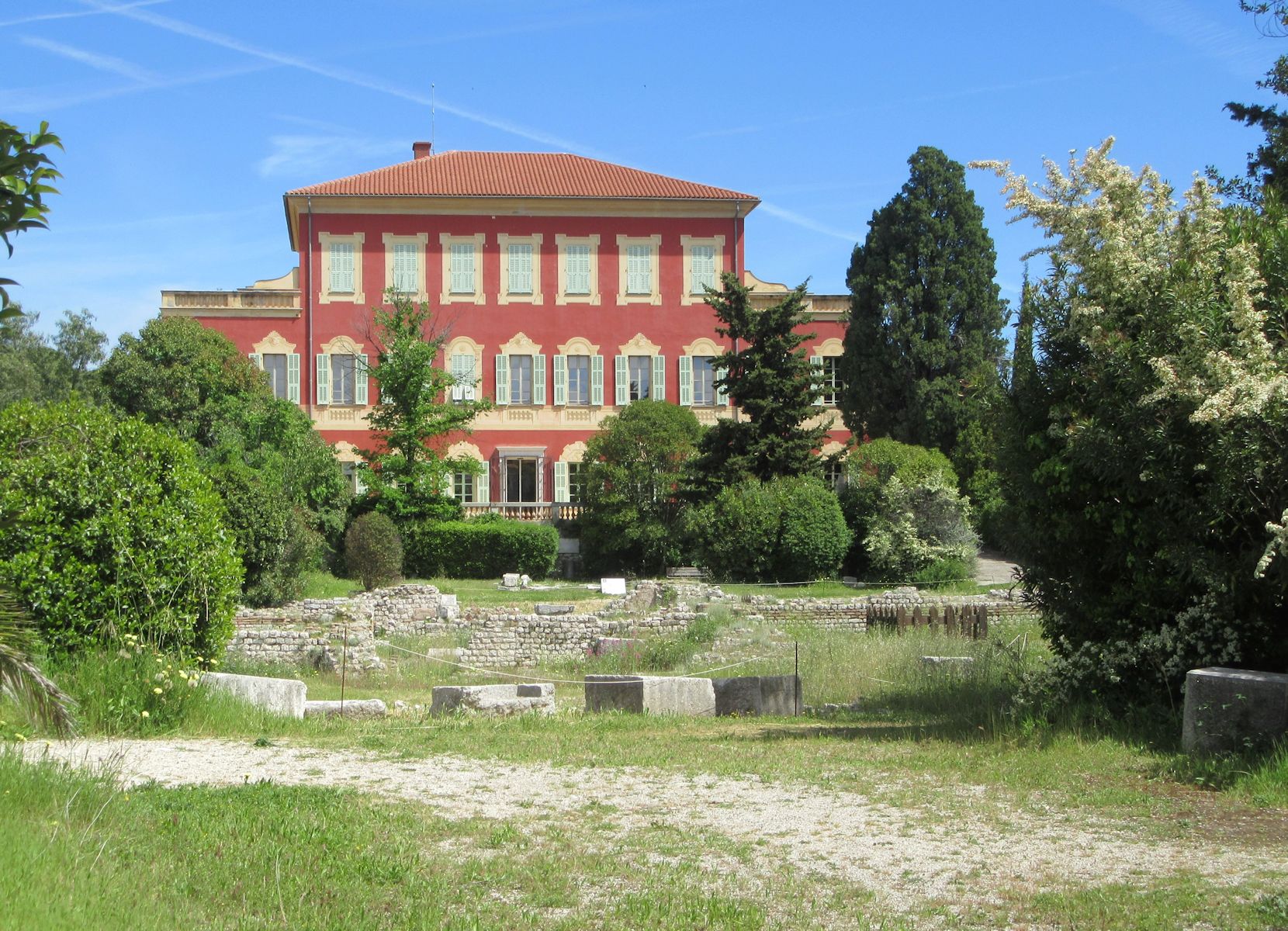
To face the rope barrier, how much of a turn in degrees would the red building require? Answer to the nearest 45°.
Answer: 0° — it already faces it

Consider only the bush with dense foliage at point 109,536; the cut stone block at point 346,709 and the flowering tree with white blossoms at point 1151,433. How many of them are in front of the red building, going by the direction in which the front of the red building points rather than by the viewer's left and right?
3

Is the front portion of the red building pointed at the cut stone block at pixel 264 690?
yes

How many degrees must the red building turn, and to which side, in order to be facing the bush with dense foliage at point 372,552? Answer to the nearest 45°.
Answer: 0° — it already faces it

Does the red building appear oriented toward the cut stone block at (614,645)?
yes

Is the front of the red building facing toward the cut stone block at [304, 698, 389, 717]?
yes

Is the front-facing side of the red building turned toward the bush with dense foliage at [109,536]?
yes

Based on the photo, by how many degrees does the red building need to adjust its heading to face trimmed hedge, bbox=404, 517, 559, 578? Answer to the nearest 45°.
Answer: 0° — it already faces it

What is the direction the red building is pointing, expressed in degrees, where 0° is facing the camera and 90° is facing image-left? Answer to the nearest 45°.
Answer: approximately 0°

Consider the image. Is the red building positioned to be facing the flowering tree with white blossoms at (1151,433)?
yes
